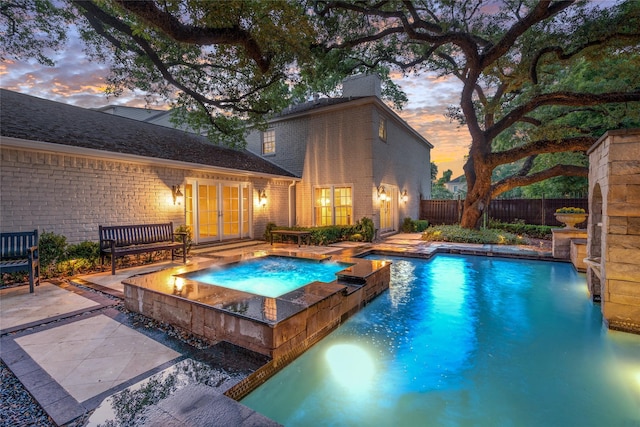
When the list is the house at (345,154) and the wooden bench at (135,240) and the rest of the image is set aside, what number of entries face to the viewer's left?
0

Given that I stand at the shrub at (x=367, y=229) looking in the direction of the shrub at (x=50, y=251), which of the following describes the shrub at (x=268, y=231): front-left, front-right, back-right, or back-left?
front-right

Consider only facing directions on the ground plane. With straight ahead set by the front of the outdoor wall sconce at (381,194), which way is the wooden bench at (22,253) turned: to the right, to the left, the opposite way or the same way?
the same way

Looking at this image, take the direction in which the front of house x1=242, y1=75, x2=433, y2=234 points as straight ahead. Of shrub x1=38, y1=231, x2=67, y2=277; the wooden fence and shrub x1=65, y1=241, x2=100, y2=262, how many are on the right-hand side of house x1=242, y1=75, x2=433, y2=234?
2

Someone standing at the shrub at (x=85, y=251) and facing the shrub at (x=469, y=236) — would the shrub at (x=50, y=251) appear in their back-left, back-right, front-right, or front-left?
back-right

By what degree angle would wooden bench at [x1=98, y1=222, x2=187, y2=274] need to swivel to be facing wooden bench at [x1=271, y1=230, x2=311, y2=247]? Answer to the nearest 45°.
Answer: approximately 45° to its left

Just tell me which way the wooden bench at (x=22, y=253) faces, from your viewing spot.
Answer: facing the viewer

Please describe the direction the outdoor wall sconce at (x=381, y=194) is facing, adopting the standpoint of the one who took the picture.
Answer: facing the viewer and to the right of the viewer

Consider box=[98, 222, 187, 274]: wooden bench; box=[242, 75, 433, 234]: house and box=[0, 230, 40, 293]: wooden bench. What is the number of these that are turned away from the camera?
0

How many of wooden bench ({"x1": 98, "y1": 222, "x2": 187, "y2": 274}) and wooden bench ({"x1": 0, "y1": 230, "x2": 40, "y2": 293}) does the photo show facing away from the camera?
0

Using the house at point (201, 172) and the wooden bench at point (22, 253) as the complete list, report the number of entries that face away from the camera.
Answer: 0

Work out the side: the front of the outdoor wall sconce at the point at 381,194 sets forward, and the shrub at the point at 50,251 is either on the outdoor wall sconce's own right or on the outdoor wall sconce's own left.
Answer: on the outdoor wall sconce's own right
